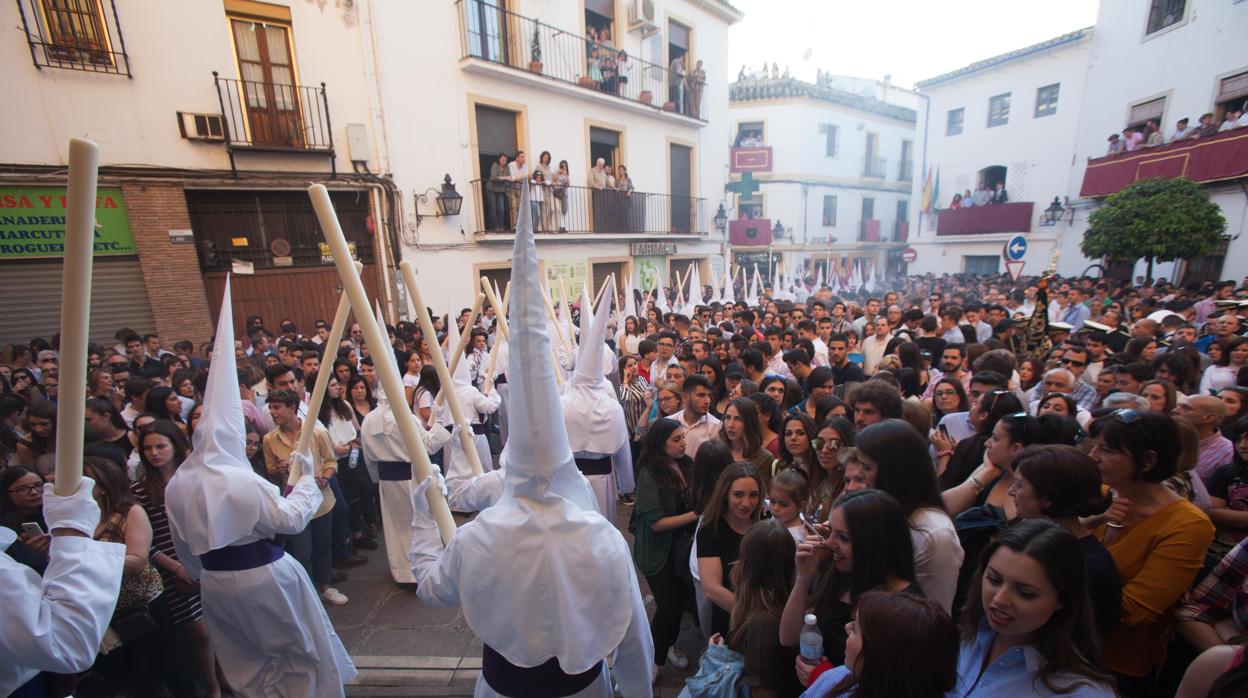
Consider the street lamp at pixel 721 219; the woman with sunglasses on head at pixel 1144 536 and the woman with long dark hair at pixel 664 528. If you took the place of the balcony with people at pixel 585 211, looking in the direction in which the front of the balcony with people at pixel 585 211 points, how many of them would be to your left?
1

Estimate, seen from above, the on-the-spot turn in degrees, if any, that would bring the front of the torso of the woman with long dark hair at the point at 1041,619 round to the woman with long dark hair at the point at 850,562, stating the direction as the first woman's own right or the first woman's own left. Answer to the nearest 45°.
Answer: approximately 45° to the first woman's own right

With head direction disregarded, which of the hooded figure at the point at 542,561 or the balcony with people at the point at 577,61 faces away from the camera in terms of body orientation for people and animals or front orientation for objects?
the hooded figure

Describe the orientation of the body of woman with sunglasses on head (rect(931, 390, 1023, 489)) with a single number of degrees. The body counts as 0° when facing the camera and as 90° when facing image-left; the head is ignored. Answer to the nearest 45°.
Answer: approximately 90°

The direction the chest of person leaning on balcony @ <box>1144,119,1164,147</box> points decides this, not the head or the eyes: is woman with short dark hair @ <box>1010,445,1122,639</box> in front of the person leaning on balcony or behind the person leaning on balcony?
in front

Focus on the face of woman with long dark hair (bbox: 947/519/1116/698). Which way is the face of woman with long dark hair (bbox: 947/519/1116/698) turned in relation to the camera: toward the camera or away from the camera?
toward the camera

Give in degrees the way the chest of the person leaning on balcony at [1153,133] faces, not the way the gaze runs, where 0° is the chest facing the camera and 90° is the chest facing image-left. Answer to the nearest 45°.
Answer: approximately 45°

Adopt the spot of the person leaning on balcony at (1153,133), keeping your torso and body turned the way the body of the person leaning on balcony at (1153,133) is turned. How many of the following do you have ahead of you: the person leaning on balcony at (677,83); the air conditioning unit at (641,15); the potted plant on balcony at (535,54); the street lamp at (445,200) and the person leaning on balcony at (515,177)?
5

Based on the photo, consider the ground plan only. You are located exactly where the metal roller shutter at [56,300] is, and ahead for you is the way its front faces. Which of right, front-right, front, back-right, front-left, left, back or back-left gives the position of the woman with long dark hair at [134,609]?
front

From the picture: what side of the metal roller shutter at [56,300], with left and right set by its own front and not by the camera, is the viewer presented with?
front

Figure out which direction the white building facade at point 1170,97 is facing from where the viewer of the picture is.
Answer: facing the viewer and to the left of the viewer

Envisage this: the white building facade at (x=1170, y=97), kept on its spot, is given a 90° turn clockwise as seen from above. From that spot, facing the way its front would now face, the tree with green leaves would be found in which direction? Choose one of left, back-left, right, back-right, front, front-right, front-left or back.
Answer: back-left
